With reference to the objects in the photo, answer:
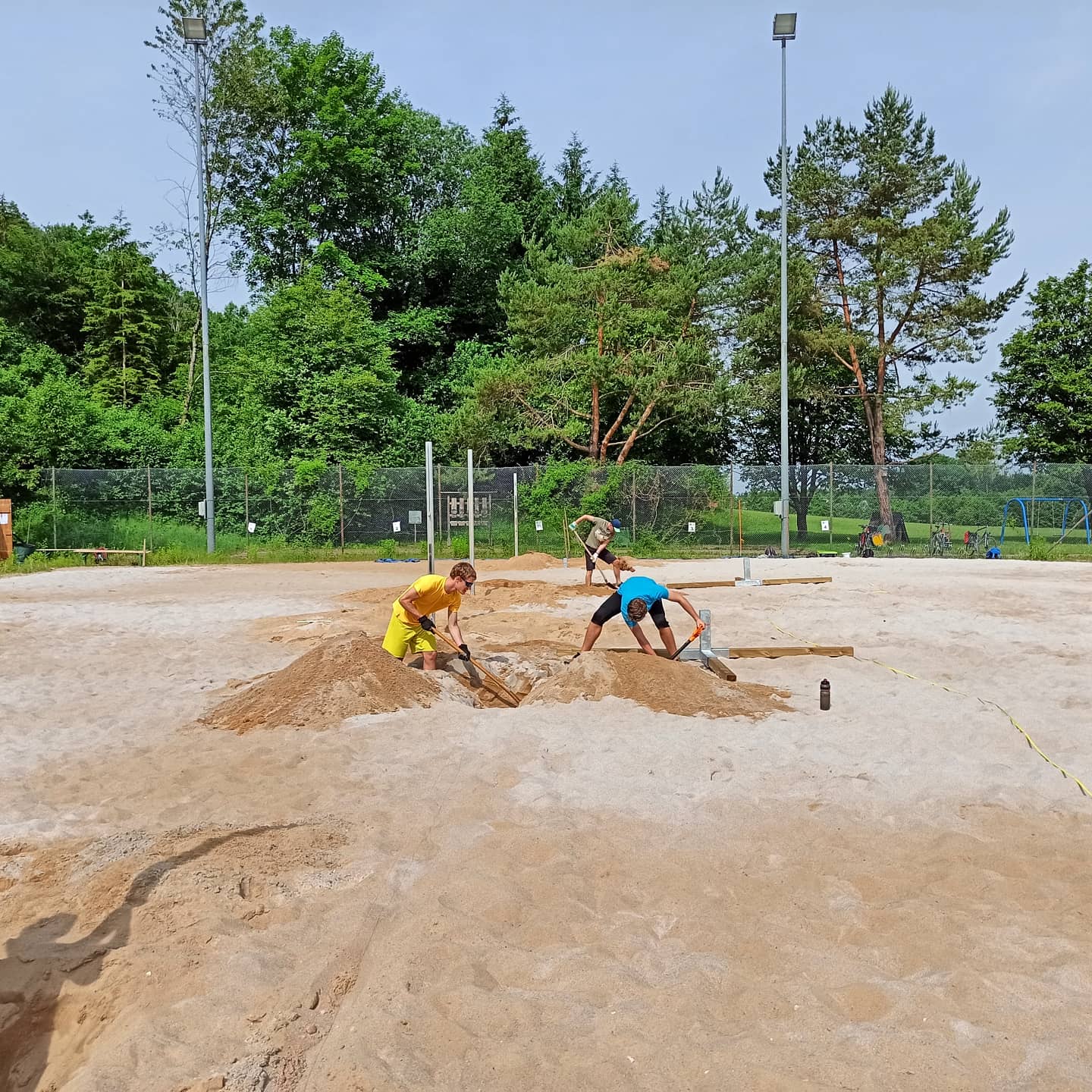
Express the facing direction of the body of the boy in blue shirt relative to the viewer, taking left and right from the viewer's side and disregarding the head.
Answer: facing the viewer

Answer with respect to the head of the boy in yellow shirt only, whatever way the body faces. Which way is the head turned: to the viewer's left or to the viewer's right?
to the viewer's right

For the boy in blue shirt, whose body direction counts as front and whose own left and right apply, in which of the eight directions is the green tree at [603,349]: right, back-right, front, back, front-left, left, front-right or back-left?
back

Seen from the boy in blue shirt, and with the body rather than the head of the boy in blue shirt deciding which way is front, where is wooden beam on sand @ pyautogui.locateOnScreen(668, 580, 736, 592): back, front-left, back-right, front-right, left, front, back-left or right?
back

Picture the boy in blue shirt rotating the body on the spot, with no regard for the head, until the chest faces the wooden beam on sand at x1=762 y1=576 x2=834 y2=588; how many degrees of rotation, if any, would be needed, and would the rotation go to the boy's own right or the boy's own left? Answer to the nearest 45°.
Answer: approximately 180°

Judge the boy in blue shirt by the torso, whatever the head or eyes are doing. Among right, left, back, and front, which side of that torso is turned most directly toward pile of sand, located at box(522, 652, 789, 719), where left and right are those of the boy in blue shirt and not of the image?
front

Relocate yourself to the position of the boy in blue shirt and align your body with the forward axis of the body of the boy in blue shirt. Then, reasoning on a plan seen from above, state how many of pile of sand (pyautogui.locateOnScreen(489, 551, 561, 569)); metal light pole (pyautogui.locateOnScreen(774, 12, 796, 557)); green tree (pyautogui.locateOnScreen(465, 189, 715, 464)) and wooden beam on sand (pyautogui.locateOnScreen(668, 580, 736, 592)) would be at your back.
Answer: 4

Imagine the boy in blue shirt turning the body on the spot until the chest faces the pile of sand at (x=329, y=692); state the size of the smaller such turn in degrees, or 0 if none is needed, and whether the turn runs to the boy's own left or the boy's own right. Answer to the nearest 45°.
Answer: approximately 45° to the boy's own right

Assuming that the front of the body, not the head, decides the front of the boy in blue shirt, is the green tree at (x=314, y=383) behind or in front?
behind

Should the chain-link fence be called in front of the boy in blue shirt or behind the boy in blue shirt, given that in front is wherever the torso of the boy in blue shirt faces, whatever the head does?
behind

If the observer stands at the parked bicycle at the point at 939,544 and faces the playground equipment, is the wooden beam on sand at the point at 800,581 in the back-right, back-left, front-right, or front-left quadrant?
back-right

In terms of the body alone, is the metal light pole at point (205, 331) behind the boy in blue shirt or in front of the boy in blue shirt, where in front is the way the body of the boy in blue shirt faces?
behind

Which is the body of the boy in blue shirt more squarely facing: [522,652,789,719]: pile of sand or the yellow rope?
the pile of sand
